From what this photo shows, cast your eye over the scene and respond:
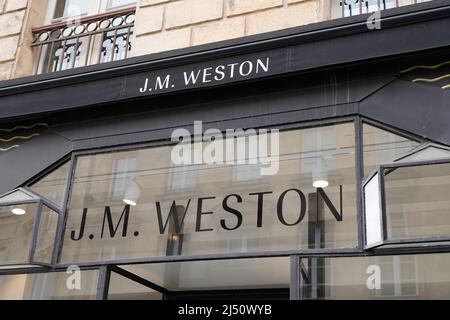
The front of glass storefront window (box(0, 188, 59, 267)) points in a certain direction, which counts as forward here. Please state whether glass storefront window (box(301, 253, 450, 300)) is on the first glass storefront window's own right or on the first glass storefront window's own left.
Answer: on the first glass storefront window's own left

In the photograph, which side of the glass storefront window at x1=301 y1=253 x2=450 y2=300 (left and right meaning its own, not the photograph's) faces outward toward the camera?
front

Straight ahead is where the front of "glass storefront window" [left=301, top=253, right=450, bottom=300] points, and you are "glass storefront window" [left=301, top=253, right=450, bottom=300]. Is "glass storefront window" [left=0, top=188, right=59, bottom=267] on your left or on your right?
on your right

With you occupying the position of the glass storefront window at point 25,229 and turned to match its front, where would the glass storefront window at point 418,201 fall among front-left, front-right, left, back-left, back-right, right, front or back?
front-left

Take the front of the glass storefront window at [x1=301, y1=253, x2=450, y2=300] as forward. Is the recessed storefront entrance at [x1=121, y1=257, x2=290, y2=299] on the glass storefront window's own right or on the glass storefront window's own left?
on the glass storefront window's own right

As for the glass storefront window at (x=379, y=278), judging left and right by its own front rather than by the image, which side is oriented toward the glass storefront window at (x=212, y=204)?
right

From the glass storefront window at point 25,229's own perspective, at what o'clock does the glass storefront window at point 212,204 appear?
the glass storefront window at point 212,204 is roughly at 10 o'clock from the glass storefront window at point 25,229.

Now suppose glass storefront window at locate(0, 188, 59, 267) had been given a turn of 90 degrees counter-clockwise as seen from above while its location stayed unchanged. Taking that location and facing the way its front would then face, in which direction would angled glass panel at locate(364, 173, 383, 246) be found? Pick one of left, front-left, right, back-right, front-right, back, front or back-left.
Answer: front-right

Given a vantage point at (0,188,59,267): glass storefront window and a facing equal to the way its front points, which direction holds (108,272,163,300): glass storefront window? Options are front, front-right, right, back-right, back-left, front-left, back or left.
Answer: left

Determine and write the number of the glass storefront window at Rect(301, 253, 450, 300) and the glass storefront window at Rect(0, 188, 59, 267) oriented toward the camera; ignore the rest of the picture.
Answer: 2
